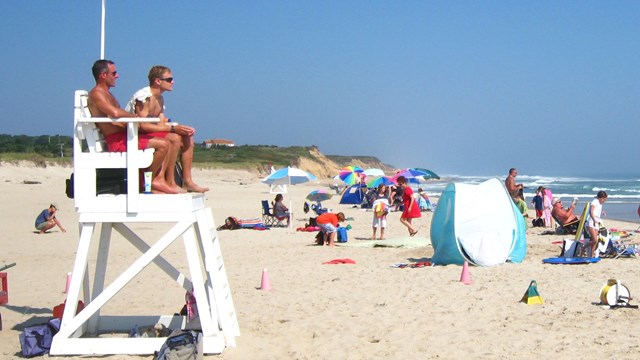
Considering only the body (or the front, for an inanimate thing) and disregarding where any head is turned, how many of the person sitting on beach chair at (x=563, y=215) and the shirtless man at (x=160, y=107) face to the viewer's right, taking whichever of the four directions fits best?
2

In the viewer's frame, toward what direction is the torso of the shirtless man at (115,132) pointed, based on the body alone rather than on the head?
to the viewer's right

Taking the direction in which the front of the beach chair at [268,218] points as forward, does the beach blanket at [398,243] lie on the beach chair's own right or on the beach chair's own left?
on the beach chair's own right

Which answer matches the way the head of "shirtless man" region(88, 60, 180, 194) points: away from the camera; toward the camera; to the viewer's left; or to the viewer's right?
to the viewer's right

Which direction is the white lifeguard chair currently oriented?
to the viewer's right

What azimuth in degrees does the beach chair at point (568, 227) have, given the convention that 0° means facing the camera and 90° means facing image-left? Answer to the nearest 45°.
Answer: approximately 270°

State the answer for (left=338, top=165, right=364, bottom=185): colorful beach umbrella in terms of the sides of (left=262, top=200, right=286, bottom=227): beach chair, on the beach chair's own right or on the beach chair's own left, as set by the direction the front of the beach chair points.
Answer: on the beach chair's own left

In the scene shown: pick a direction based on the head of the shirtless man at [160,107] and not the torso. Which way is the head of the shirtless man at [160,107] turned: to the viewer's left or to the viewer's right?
to the viewer's right
